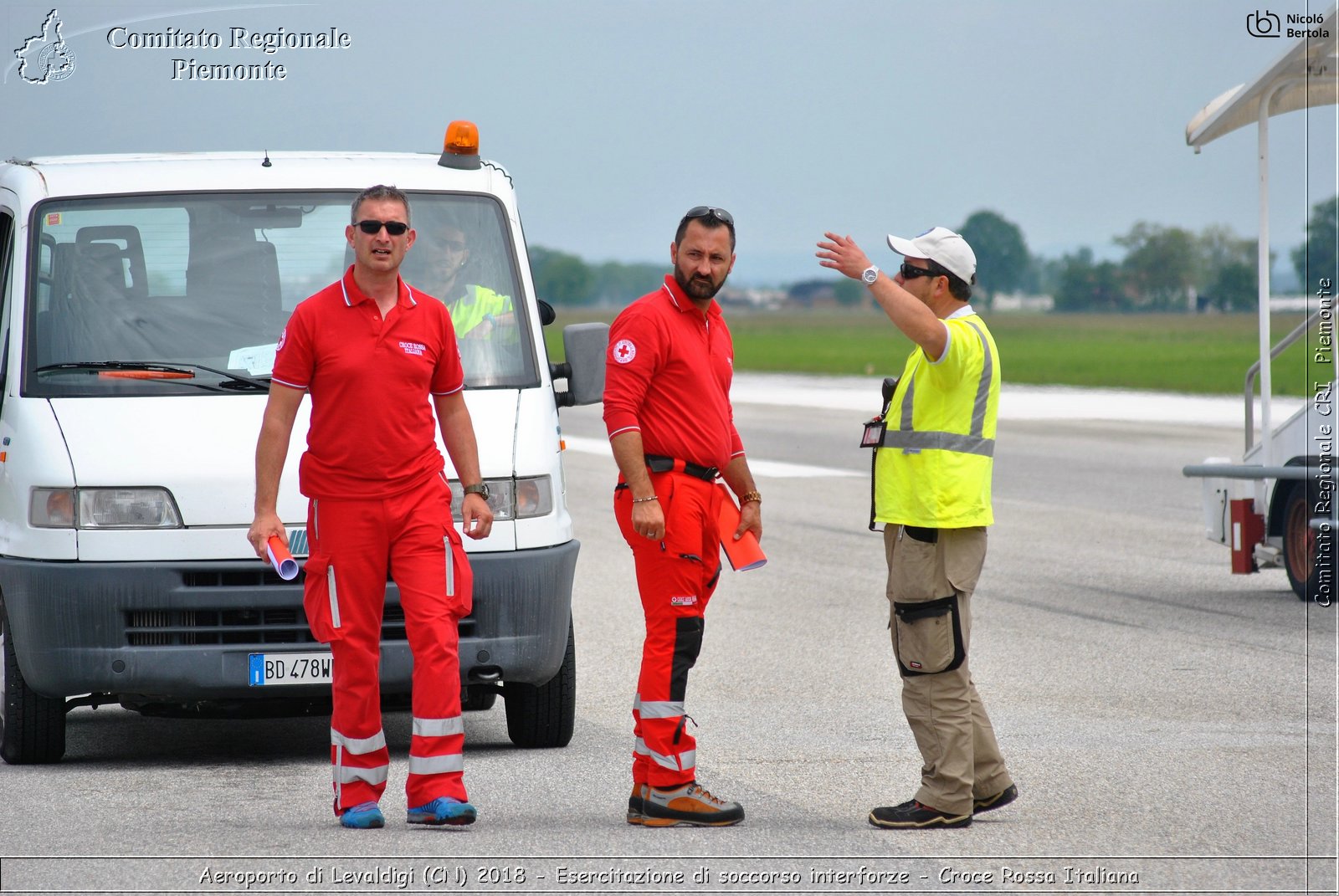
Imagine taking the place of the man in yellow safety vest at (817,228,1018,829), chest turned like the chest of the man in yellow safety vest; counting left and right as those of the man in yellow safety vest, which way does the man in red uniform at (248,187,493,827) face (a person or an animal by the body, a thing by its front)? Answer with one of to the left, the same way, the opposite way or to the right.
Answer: to the left

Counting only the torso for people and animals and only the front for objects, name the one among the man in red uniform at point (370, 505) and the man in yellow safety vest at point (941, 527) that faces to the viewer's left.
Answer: the man in yellow safety vest

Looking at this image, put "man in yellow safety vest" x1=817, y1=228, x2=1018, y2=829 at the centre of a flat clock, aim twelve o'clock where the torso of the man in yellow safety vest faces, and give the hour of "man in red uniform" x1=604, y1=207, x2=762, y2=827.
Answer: The man in red uniform is roughly at 12 o'clock from the man in yellow safety vest.

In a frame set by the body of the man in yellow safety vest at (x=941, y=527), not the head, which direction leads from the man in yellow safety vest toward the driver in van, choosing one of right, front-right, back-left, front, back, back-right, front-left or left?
front-right

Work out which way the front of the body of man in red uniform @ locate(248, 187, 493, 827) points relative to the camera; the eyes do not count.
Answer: toward the camera

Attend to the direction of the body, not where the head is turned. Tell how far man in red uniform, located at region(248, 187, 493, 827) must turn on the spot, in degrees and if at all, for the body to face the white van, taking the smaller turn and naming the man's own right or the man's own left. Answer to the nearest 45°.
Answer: approximately 135° to the man's own right

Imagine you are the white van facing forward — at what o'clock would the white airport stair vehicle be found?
The white airport stair vehicle is roughly at 8 o'clock from the white van.

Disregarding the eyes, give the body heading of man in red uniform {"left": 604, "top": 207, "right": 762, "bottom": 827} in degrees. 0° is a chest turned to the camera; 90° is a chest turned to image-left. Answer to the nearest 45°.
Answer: approximately 315°

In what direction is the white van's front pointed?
toward the camera

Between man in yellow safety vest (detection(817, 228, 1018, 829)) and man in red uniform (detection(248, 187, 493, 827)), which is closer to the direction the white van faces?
the man in red uniform

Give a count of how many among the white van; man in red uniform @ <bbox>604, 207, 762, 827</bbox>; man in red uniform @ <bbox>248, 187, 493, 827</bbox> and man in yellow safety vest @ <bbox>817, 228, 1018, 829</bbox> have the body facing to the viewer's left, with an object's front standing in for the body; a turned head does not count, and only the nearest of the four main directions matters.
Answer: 1

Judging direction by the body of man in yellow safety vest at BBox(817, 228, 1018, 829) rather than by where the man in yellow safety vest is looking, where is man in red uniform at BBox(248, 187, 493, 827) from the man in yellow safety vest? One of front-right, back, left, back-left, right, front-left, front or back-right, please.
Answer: front

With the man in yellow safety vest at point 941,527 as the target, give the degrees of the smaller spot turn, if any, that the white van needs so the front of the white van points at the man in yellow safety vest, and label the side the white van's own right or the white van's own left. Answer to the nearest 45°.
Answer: approximately 45° to the white van's own left

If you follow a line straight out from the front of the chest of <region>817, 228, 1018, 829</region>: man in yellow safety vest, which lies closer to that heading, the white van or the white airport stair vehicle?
the white van

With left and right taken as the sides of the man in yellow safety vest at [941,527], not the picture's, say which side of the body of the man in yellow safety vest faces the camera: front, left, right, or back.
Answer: left
